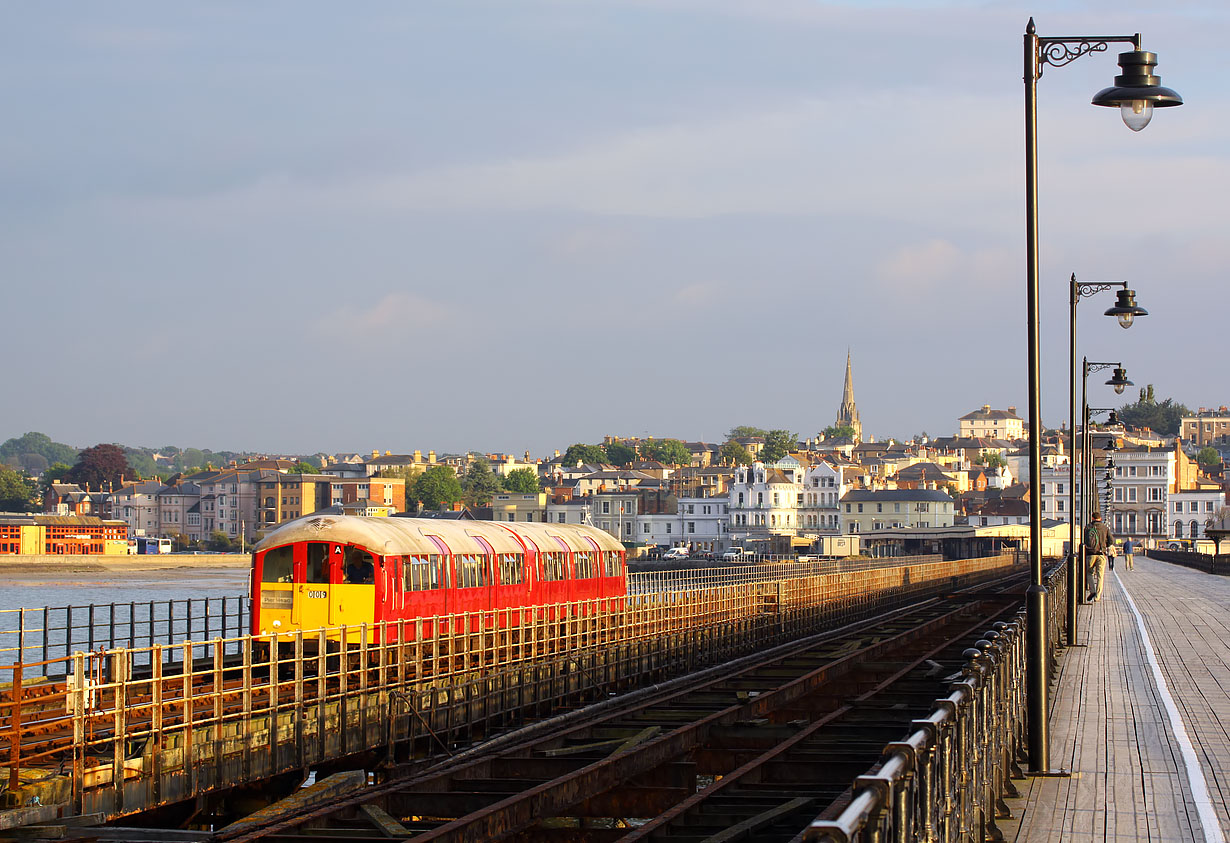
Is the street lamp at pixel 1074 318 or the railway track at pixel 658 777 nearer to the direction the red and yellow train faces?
the railway track

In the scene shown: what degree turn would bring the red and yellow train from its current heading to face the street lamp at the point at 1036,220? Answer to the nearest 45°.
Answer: approximately 90° to its left

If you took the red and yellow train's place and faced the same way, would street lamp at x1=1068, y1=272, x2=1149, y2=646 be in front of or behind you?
behind

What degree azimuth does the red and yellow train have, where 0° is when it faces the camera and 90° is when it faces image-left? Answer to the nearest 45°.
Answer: approximately 45°

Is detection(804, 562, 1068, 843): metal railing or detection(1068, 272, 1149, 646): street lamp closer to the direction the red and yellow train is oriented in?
the metal railing

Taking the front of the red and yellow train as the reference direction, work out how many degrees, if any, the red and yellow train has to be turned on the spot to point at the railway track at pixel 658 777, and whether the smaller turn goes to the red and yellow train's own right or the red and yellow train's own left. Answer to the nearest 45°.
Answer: approximately 45° to the red and yellow train's own left
